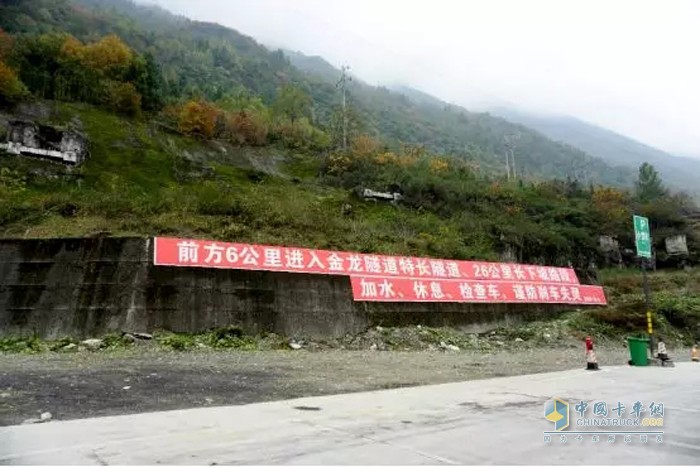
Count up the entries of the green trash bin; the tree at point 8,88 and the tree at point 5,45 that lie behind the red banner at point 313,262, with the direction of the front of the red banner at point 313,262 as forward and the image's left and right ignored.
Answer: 2

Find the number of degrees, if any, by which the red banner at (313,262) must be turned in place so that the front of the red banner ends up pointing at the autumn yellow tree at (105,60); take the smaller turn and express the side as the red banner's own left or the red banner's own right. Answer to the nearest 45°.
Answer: approximately 180°

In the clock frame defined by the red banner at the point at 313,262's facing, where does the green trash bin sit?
The green trash bin is roughly at 11 o'clock from the red banner.

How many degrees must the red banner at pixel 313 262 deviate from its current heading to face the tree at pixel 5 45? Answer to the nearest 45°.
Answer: approximately 180°

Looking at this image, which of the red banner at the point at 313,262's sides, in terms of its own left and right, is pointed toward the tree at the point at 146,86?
back

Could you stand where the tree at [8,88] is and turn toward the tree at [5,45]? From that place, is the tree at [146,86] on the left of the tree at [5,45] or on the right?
right

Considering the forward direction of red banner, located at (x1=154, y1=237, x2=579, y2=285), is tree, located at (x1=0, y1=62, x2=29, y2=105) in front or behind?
behind

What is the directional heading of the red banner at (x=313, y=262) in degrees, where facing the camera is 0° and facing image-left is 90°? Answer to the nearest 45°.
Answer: approximately 315°

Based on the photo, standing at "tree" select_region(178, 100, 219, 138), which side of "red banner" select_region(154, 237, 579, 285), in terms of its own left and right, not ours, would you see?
back

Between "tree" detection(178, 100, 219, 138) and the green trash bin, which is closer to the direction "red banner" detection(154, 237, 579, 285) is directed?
the green trash bin
